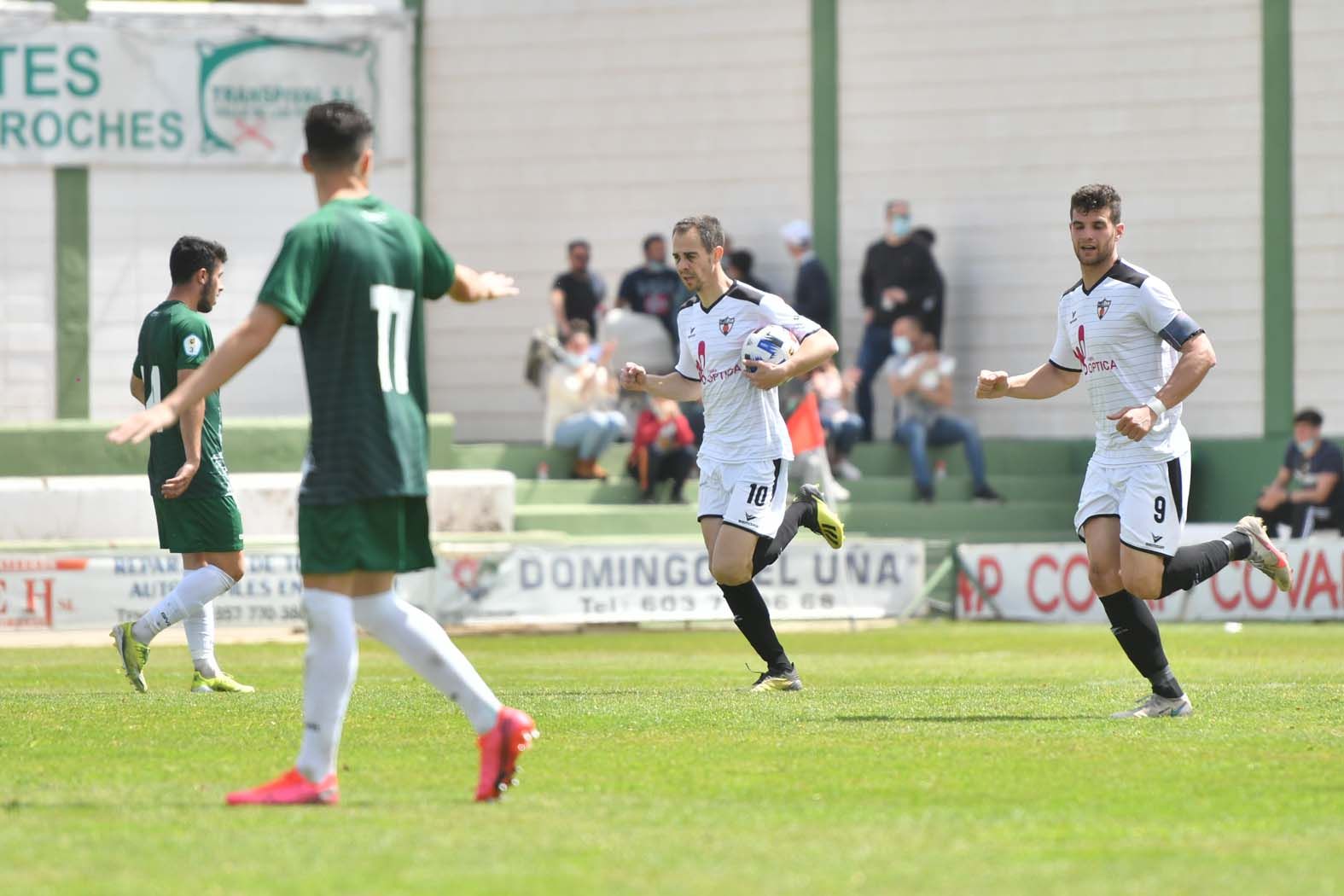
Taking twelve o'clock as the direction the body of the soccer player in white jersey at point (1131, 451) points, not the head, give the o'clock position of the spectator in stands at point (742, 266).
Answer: The spectator in stands is roughly at 4 o'clock from the soccer player in white jersey.

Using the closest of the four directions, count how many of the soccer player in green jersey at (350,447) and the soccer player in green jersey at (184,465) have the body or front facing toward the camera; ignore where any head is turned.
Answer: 0

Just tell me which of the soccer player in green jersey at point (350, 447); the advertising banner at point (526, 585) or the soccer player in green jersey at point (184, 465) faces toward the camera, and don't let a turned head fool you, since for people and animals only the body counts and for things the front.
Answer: the advertising banner

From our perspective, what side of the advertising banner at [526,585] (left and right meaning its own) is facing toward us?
front

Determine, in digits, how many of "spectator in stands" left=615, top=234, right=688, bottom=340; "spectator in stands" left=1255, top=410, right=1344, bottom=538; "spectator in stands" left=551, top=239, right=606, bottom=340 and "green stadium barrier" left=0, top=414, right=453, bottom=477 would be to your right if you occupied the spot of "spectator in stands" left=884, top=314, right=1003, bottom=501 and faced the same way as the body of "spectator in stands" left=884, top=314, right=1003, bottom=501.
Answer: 3

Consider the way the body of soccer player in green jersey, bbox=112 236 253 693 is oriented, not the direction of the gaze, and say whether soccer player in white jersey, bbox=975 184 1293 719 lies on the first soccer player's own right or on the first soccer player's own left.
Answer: on the first soccer player's own right

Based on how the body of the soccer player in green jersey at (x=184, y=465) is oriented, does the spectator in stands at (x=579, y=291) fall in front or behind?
in front

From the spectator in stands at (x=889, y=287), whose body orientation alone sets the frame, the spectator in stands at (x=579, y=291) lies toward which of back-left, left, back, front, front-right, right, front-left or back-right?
right

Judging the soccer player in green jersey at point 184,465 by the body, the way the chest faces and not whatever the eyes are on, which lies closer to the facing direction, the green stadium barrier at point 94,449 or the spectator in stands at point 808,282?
the spectator in stands

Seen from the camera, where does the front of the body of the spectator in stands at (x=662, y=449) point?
toward the camera

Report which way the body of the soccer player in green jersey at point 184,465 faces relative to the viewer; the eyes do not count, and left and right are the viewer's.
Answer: facing away from the viewer and to the right of the viewer

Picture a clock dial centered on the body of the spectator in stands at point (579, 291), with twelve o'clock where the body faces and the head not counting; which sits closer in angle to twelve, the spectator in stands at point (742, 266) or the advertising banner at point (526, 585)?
the advertising banner
